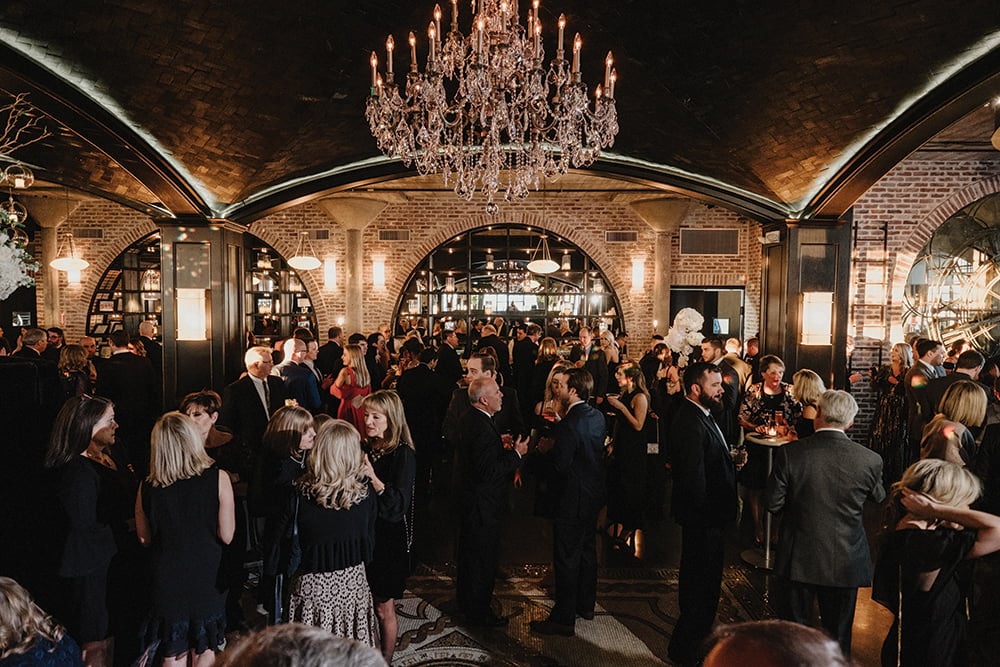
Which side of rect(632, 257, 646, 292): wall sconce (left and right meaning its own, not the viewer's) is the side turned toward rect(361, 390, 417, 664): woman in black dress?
front

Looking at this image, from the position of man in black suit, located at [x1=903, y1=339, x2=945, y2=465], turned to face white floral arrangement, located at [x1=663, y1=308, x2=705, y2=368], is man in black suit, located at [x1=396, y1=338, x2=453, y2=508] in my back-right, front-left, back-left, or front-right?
front-left

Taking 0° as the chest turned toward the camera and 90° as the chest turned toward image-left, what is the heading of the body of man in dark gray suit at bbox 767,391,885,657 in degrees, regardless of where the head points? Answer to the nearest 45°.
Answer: approximately 180°

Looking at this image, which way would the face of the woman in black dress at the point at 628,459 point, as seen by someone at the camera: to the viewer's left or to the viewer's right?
to the viewer's left

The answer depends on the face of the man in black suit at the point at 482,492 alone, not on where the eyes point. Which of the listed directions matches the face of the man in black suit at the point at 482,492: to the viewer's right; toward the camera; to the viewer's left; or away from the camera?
to the viewer's right

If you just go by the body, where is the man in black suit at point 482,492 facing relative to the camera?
to the viewer's right

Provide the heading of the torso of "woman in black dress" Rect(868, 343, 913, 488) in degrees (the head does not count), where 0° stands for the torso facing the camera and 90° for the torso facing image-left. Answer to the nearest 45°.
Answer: approximately 45°

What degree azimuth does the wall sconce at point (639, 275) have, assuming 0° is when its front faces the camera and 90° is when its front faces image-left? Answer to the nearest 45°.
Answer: approximately 0°

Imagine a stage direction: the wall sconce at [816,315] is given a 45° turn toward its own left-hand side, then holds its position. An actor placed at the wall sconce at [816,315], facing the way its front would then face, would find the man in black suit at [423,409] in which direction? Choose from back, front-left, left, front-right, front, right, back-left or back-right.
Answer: right

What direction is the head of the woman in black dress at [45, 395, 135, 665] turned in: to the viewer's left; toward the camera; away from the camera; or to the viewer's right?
to the viewer's right

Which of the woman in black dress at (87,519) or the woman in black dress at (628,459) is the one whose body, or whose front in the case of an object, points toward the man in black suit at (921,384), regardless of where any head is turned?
the woman in black dress at (87,519)

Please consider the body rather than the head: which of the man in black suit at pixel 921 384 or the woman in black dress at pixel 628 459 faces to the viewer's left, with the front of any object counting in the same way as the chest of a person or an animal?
the woman in black dress

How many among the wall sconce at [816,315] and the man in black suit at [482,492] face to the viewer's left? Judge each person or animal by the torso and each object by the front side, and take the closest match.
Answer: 0

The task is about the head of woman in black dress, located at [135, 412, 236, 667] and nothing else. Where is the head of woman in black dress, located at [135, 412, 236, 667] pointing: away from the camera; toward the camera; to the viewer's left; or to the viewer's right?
away from the camera
